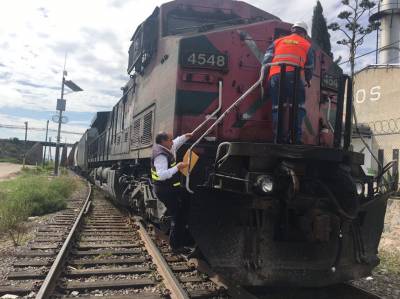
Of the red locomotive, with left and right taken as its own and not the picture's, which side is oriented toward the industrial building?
left

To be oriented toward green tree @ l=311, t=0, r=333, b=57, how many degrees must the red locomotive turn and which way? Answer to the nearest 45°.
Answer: approximately 135° to its left

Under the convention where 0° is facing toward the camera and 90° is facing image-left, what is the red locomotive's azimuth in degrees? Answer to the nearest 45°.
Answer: approximately 315°

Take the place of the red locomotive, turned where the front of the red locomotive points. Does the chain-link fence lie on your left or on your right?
on your left
